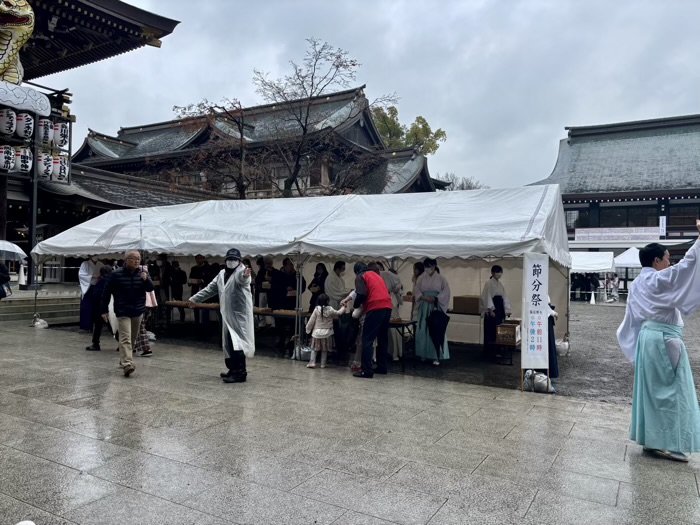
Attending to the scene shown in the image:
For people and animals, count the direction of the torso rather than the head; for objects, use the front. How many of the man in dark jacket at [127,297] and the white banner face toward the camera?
2

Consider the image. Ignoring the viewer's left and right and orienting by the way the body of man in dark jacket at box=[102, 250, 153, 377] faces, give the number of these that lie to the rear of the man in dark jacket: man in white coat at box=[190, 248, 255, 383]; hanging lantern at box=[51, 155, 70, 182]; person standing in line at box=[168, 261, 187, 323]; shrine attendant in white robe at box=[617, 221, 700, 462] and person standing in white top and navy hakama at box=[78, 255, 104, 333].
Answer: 3

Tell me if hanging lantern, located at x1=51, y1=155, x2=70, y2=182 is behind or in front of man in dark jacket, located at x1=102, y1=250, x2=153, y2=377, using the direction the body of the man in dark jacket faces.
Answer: behind

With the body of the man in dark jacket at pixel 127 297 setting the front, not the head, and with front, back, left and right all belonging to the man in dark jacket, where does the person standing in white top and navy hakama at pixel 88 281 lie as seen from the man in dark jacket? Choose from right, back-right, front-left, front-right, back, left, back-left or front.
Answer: back

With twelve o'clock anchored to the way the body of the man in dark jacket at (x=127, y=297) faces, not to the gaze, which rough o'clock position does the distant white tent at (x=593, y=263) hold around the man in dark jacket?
The distant white tent is roughly at 8 o'clock from the man in dark jacket.

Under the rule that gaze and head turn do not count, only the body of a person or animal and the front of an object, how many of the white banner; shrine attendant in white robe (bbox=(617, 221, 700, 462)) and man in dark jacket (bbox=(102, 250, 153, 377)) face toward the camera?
2

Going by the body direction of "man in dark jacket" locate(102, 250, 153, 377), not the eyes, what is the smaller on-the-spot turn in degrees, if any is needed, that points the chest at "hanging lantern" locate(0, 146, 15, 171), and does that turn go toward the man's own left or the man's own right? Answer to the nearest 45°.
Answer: approximately 180°

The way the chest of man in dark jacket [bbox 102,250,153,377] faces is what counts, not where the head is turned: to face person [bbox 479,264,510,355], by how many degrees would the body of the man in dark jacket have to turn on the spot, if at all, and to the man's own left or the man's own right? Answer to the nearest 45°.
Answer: approximately 90° to the man's own left

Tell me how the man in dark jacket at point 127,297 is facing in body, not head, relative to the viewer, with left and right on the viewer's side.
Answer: facing the viewer

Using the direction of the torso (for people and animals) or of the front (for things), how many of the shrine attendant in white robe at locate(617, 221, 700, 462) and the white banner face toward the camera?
1

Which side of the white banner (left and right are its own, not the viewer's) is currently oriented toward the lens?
front

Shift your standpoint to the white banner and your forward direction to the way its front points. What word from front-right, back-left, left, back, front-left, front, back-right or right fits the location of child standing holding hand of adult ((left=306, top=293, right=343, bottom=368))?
right

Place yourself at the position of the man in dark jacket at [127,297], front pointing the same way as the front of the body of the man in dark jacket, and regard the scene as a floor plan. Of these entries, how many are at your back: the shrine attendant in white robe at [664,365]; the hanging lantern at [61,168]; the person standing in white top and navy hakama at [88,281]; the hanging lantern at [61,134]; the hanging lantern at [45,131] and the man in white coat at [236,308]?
4
